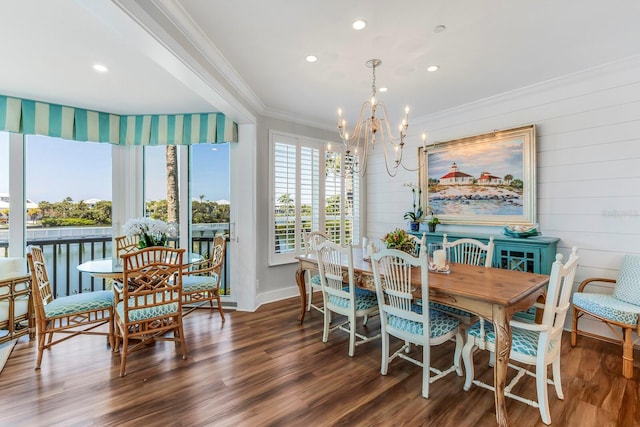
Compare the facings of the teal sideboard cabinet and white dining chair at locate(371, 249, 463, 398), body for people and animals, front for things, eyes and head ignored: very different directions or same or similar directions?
very different directions

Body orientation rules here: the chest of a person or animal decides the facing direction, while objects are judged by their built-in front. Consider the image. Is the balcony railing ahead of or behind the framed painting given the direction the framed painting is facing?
ahead

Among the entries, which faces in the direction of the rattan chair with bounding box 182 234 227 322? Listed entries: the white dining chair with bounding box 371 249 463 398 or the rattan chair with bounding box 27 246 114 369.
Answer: the rattan chair with bounding box 27 246 114 369

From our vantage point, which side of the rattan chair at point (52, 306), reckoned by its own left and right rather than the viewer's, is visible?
right

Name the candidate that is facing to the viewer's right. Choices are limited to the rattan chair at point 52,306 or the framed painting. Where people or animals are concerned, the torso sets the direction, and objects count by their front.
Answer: the rattan chair

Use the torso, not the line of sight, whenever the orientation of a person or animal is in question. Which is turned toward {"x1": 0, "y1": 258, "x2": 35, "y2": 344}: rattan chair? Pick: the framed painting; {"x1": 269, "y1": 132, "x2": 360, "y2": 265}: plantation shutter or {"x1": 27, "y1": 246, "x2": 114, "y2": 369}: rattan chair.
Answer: the framed painting

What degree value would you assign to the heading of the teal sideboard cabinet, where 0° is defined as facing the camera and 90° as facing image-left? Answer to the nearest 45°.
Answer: approximately 45°

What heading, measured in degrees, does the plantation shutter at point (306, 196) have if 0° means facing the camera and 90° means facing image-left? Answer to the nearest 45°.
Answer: approximately 315°

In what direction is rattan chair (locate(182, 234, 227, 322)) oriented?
to the viewer's left

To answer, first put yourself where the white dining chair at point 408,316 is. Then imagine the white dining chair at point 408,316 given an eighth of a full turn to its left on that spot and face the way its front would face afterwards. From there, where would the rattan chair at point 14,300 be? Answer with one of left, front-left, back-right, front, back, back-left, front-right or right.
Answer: left

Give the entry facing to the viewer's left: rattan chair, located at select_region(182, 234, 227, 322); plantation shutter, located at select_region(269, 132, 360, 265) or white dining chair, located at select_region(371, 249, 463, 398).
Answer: the rattan chair
